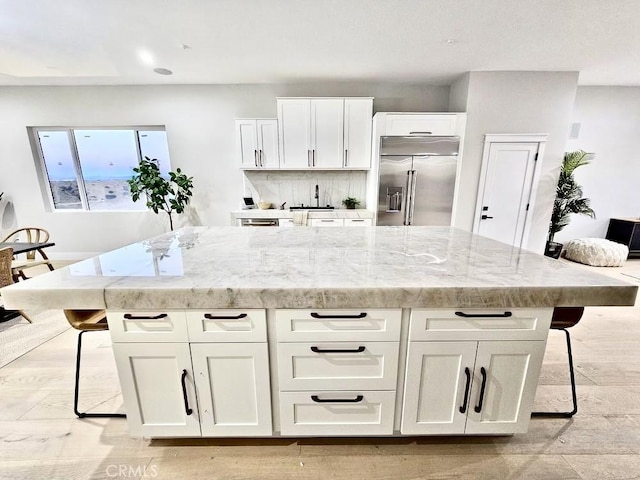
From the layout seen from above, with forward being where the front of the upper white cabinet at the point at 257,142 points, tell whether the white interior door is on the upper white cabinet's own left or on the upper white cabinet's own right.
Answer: on the upper white cabinet's own left

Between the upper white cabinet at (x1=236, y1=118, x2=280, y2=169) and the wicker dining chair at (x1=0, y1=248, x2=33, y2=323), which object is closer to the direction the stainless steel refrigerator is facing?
the wicker dining chair

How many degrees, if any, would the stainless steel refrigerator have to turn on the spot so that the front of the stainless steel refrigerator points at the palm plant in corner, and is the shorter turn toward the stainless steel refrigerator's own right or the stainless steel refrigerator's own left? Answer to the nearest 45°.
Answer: approximately 135° to the stainless steel refrigerator's own left

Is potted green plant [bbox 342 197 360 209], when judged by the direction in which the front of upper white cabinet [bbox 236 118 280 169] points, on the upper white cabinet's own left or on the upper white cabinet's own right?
on the upper white cabinet's own left

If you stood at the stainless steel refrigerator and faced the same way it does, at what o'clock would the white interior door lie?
The white interior door is roughly at 8 o'clock from the stainless steel refrigerator.

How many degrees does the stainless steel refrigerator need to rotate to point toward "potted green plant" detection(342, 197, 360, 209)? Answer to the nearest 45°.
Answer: approximately 90° to its right

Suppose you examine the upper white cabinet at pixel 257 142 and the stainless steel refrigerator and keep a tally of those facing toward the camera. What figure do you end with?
2

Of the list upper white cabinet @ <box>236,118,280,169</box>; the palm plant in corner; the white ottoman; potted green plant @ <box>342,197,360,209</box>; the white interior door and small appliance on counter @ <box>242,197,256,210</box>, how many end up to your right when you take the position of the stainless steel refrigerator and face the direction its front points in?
3

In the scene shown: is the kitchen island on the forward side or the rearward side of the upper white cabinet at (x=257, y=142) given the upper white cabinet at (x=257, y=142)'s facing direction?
on the forward side

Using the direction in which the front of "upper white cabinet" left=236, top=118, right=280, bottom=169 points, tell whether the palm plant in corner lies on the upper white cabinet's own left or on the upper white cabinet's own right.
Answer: on the upper white cabinet's own left

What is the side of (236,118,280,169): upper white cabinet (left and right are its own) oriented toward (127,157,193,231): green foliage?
right

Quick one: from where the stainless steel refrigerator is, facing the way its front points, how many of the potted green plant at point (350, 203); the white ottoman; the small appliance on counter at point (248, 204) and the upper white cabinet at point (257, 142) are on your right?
3

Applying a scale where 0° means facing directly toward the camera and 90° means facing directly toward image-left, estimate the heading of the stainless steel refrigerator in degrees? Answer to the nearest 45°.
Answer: approximately 0°

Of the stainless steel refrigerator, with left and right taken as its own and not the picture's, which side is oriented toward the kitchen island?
front
